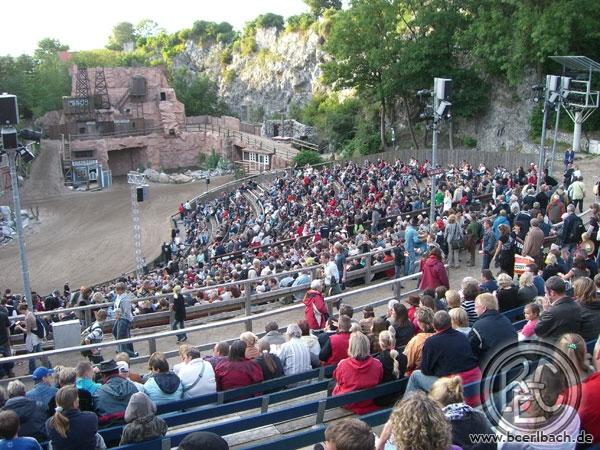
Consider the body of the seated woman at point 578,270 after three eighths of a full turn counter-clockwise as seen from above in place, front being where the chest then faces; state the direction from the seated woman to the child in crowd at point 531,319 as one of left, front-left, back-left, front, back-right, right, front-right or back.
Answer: front

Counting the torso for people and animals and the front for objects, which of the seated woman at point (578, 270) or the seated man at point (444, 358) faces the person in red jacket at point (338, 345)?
the seated man

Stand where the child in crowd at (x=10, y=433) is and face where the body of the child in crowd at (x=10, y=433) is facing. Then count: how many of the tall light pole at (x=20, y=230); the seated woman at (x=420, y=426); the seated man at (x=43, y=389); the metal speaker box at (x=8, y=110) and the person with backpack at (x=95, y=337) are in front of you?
4

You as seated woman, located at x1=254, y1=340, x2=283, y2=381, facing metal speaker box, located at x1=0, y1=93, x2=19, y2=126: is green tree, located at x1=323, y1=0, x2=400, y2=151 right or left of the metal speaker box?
right

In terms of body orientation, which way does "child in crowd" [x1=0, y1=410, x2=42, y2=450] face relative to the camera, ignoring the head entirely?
away from the camera

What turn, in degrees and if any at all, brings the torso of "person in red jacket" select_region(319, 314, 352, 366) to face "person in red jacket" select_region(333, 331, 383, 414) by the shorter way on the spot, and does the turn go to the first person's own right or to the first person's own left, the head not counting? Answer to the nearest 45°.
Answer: approximately 135° to the first person's own left

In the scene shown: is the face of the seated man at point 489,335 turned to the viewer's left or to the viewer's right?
to the viewer's left

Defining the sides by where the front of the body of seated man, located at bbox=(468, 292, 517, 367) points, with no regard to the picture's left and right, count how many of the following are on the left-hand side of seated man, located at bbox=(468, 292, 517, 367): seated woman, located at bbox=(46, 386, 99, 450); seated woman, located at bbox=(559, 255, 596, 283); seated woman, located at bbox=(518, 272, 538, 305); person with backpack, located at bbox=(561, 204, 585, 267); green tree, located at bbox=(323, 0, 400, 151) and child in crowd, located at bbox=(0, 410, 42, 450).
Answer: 2

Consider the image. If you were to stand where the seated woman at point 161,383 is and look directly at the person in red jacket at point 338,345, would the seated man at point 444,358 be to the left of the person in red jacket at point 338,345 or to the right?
right

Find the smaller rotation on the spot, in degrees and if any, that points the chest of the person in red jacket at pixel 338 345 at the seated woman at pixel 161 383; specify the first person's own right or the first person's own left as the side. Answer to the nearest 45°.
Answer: approximately 90° to the first person's own left

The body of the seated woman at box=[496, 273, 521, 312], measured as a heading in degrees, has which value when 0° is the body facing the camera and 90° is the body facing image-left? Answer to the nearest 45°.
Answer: approximately 135°

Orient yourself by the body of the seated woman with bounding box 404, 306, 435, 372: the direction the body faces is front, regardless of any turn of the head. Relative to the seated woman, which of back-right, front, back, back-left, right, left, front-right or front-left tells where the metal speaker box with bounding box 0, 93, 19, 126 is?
front

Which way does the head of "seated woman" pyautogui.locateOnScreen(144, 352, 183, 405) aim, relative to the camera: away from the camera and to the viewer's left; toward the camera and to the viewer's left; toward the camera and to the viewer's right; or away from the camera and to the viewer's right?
away from the camera and to the viewer's left

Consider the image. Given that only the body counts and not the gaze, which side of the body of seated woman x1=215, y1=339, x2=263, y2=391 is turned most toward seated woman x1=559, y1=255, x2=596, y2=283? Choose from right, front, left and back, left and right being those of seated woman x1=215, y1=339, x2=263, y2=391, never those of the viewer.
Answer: right

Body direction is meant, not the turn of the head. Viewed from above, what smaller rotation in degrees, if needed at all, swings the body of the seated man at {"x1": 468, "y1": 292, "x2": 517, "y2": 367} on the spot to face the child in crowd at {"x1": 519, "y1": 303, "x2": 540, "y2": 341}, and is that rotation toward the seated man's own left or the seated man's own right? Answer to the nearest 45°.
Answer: approximately 90° to the seated man's own right

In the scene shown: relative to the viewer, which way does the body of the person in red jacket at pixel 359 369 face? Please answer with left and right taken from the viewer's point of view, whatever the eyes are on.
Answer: facing away from the viewer
